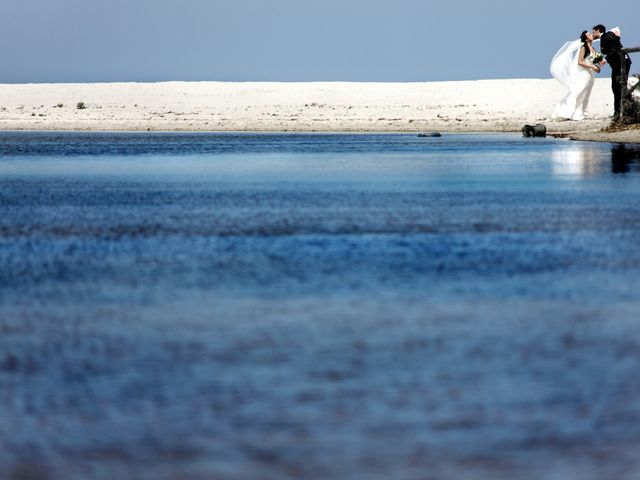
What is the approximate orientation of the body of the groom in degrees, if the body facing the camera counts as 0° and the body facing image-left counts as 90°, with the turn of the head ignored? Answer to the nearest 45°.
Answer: approximately 90°
